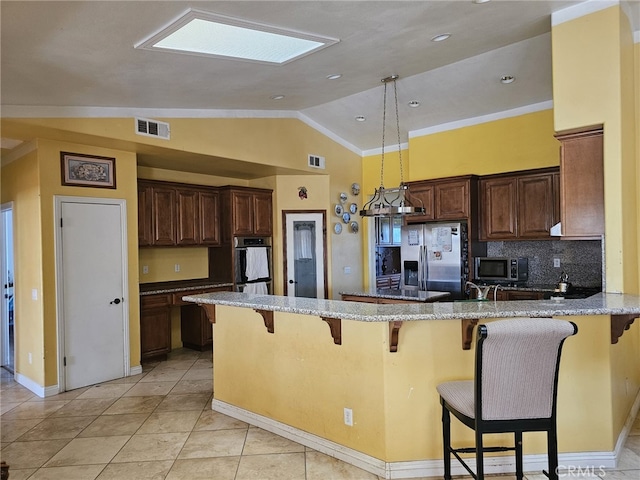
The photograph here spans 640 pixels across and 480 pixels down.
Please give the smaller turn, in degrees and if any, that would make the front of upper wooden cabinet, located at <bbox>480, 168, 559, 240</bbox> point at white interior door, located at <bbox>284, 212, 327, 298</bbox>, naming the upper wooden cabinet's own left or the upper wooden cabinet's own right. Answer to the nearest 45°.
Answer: approximately 45° to the upper wooden cabinet's own right

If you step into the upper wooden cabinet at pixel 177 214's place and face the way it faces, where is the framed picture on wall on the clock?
The framed picture on wall is roughly at 3 o'clock from the upper wooden cabinet.

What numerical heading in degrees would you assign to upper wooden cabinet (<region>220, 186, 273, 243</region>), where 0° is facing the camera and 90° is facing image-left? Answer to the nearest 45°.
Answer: approximately 315°

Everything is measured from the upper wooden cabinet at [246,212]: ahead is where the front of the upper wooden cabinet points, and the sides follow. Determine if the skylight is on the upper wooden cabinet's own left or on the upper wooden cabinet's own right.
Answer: on the upper wooden cabinet's own right

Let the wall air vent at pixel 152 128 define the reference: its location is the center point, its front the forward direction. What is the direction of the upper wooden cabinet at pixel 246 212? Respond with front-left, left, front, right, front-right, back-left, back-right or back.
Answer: left

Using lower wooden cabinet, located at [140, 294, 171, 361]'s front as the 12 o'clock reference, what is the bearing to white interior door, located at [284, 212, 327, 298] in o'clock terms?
The white interior door is roughly at 10 o'clock from the lower wooden cabinet.

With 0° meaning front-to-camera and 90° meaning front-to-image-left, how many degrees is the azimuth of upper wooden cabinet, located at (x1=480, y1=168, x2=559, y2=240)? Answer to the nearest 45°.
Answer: approximately 45°
